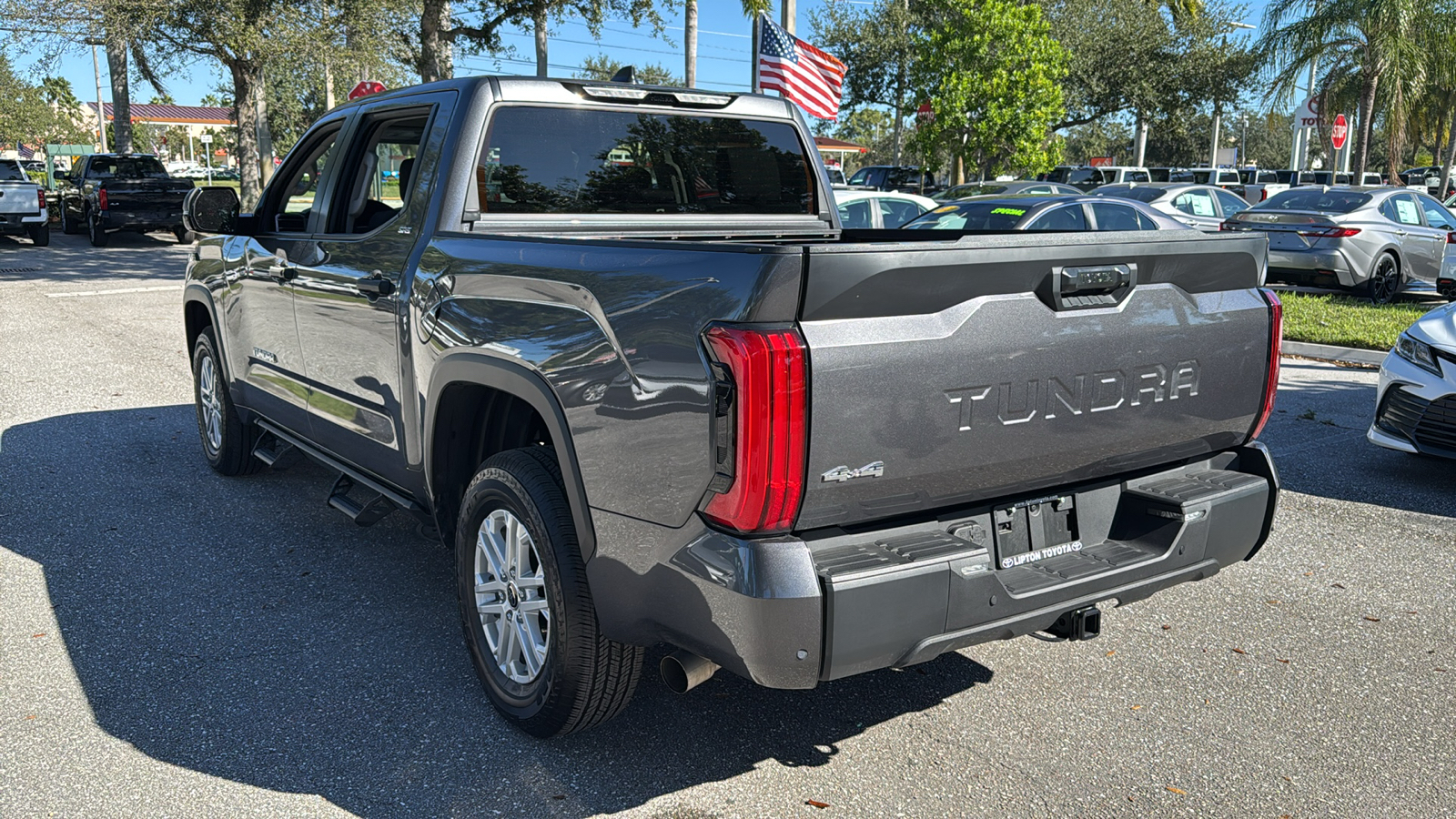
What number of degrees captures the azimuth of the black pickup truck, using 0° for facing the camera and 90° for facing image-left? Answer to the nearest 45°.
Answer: approximately 135°

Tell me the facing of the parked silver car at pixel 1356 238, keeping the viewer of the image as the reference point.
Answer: facing away from the viewer and to the right of the viewer

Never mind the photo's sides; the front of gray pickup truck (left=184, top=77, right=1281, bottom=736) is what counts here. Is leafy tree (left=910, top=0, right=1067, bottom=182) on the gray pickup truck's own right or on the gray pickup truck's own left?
on the gray pickup truck's own right

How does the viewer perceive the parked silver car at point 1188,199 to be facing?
facing away from the viewer and to the right of the viewer

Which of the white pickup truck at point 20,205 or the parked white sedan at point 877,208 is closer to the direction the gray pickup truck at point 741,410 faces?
the white pickup truck

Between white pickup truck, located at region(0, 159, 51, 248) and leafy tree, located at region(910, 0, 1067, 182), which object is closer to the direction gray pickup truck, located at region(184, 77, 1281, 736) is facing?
the white pickup truck
